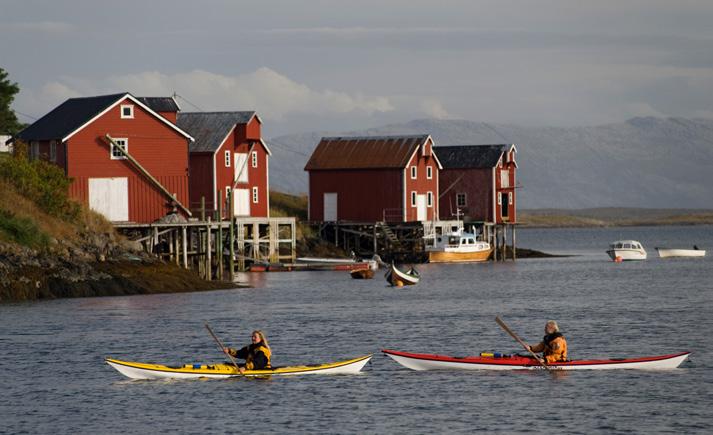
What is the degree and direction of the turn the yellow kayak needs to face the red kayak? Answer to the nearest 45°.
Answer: approximately 180°

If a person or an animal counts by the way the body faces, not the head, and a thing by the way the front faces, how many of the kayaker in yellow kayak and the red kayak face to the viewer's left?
2

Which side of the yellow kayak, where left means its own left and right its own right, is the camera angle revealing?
left

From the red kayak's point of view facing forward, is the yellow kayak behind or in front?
in front

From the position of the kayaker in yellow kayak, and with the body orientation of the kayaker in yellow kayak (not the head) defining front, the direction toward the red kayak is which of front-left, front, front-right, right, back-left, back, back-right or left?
back

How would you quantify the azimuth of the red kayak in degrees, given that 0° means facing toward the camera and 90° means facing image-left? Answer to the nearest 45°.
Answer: approximately 90°

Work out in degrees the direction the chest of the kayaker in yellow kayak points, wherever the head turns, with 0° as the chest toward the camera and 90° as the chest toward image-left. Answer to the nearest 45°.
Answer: approximately 90°

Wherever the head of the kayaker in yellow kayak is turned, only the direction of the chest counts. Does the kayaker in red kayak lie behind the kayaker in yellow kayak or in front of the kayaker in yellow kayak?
behind

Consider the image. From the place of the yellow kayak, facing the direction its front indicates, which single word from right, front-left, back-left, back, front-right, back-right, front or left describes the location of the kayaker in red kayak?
back
